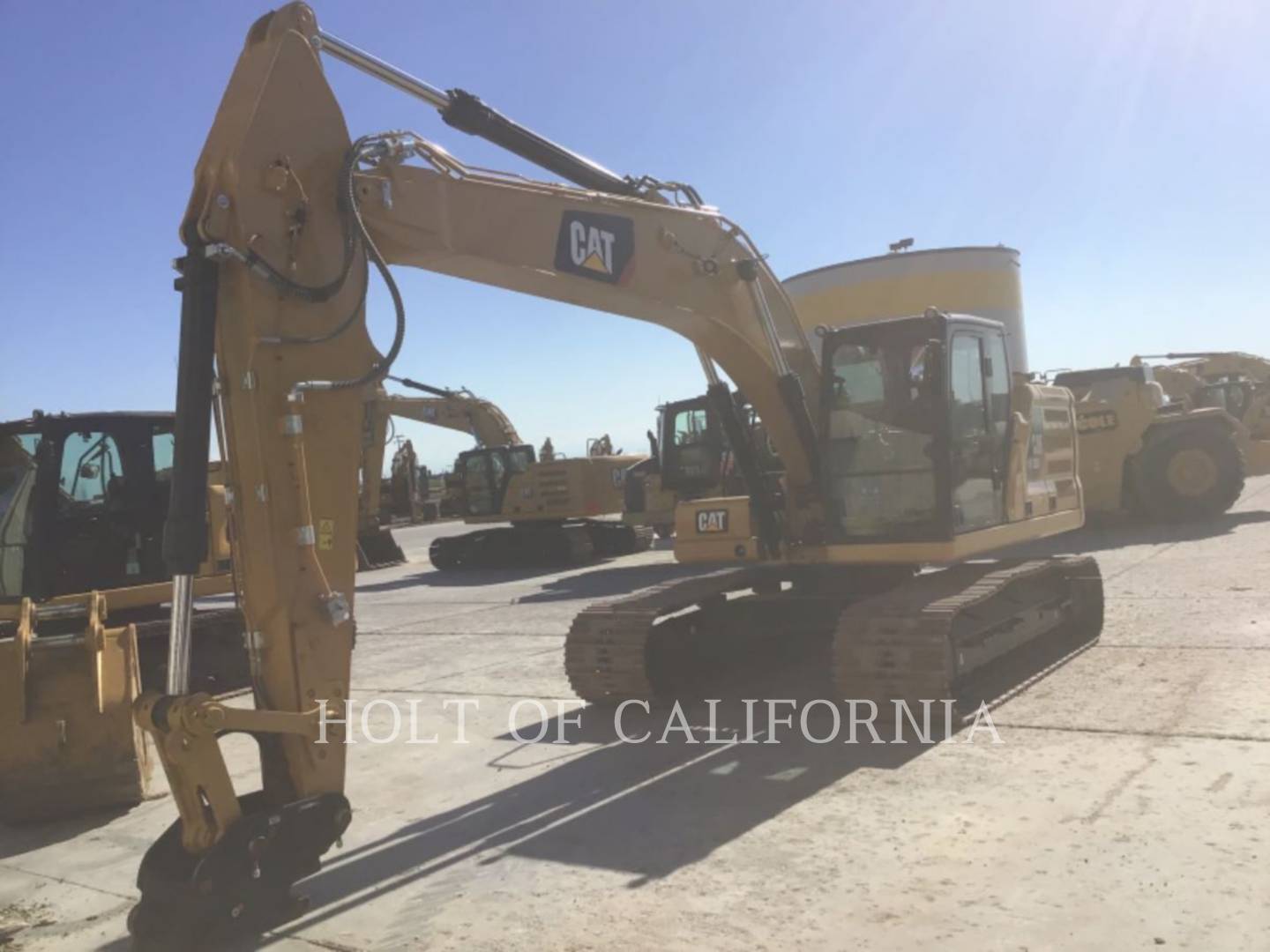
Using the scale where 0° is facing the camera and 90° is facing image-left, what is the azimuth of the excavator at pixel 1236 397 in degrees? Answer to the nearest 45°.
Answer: approximately 90°

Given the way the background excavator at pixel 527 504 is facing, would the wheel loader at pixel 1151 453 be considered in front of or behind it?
behind

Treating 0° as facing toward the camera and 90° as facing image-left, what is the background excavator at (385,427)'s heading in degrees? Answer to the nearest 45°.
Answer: approximately 90°

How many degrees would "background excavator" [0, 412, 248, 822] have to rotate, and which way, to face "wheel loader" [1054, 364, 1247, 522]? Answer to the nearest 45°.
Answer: approximately 135° to its left

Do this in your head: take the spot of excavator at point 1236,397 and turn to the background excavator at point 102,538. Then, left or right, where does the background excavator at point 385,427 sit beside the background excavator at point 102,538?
right

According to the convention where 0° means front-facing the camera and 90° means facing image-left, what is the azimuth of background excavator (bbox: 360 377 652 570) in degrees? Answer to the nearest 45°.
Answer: approximately 90°

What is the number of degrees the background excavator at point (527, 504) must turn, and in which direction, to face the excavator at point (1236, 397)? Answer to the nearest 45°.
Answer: approximately 180°
